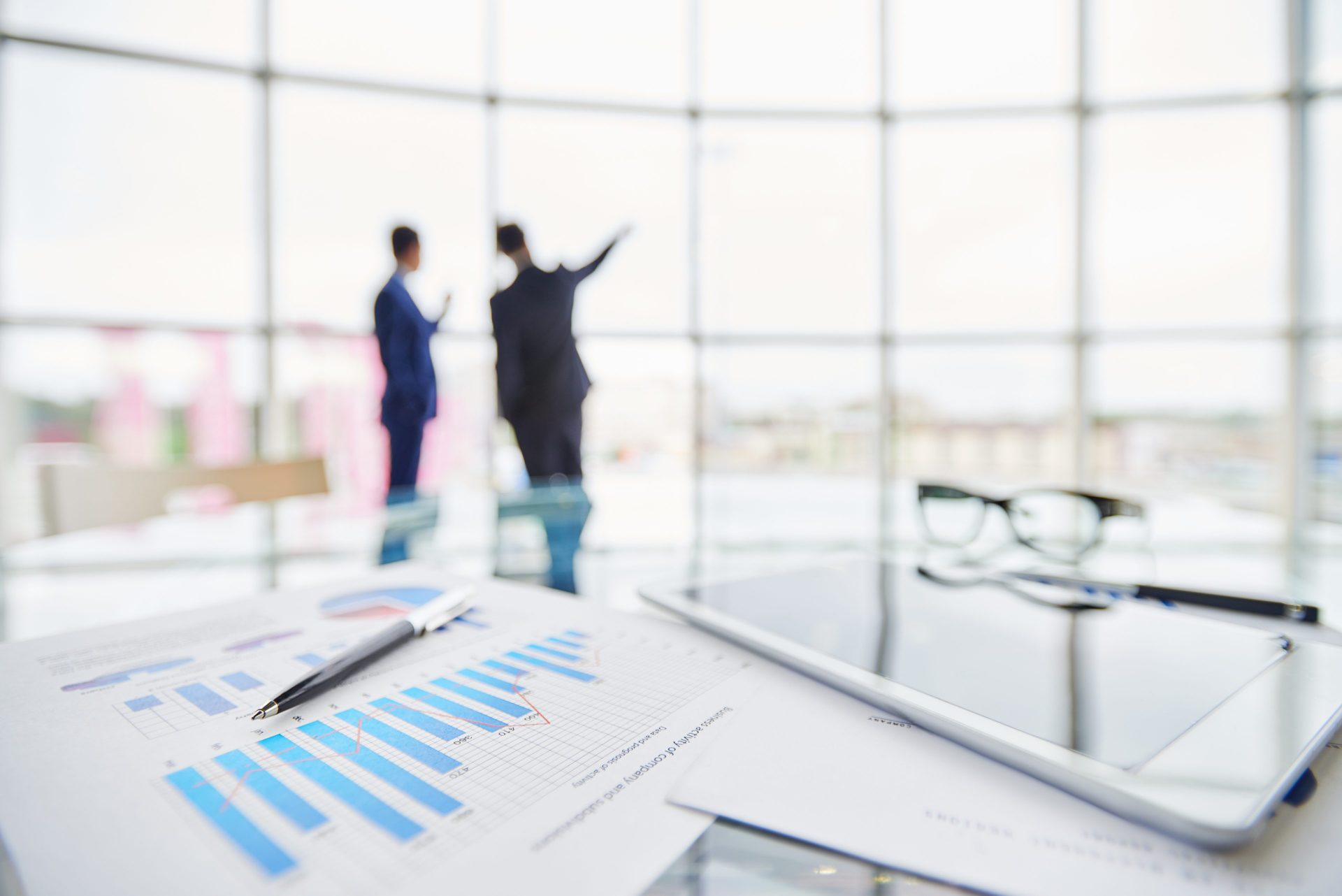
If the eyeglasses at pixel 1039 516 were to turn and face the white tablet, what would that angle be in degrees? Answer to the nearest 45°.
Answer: approximately 45° to its left

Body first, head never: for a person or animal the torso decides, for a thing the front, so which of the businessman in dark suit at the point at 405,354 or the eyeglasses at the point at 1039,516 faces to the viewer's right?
the businessman in dark suit

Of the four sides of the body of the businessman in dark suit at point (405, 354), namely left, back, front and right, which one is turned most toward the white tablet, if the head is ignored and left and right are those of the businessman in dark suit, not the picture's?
right

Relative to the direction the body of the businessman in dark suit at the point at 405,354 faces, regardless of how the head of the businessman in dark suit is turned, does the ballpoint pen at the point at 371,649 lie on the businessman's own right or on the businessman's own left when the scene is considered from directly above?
on the businessman's own right

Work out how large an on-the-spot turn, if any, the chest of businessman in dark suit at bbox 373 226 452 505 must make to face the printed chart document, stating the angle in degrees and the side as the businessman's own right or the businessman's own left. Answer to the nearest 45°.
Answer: approximately 90° to the businessman's own right

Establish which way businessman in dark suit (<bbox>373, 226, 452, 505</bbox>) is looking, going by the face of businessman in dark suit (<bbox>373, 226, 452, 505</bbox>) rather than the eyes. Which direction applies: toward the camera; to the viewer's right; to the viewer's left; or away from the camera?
to the viewer's right

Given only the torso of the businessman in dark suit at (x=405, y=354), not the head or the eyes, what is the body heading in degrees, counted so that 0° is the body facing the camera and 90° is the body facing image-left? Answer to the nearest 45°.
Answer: approximately 270°

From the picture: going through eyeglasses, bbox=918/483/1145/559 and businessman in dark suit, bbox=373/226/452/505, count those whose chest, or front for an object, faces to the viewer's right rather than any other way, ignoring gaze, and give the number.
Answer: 1

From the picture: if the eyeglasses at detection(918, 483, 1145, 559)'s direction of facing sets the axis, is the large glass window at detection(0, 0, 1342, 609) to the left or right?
on its right

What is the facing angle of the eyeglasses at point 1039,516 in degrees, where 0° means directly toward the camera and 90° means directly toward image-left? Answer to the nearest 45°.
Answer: approximately 45°

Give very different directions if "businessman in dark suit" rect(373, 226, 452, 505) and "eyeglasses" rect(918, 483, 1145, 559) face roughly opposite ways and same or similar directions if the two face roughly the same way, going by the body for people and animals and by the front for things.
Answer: very different directions

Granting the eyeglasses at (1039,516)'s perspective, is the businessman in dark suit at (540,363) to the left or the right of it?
on its right
